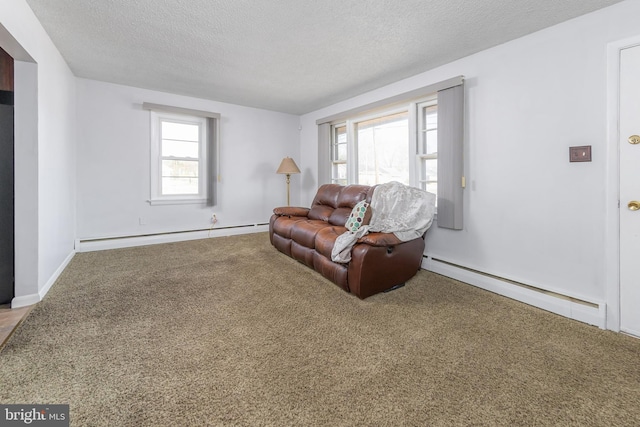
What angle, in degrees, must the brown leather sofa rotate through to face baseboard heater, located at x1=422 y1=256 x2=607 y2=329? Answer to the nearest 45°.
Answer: approximately 135° to its left

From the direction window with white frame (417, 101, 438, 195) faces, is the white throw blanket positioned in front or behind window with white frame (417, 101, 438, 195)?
in front

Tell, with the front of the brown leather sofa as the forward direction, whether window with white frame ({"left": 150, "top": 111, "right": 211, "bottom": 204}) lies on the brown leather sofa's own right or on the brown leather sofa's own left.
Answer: on the brown leather sofa's own right

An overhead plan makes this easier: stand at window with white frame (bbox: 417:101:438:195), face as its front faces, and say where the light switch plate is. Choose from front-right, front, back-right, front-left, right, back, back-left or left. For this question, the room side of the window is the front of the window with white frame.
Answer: left

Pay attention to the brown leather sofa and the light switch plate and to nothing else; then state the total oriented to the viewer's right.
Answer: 0

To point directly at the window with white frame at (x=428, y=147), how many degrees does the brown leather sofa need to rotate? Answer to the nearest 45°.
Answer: approximately 180°

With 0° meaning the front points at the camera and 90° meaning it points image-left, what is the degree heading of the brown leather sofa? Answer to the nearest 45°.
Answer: approximately 45°
